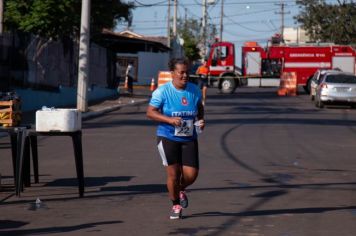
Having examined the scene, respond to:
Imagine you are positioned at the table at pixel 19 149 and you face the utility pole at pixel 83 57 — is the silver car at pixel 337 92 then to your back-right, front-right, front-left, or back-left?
front-right

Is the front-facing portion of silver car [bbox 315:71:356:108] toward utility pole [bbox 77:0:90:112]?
no
